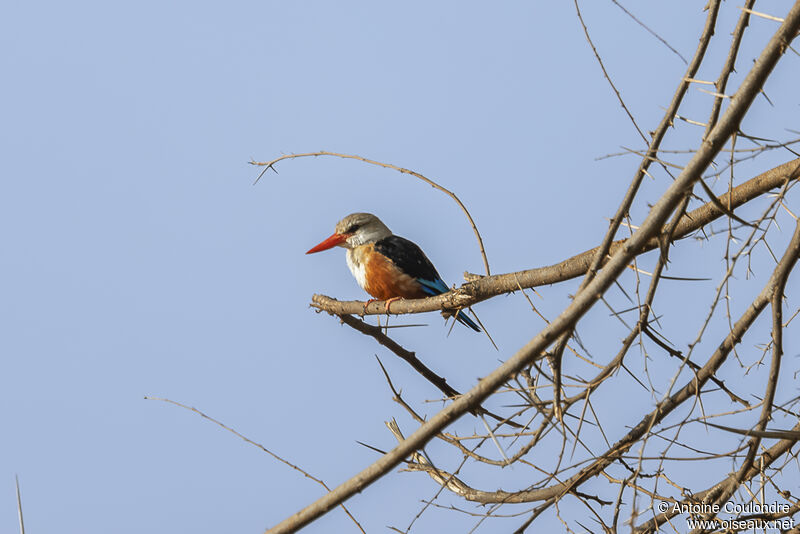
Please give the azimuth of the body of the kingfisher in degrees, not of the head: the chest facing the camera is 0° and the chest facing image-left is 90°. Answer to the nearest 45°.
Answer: approximately 90°
